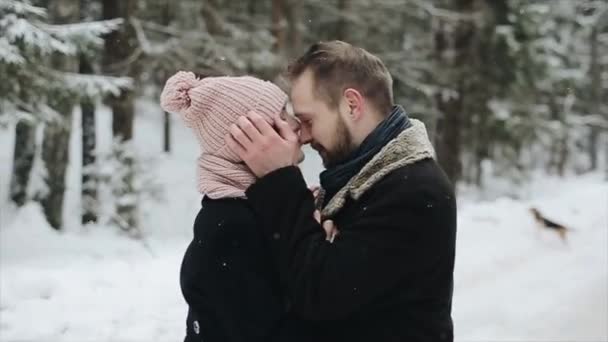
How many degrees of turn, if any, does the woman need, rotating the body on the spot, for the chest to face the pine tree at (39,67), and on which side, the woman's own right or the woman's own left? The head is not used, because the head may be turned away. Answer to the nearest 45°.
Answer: approximately 90° to the woman's own left

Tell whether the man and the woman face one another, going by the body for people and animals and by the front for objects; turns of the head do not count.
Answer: yes

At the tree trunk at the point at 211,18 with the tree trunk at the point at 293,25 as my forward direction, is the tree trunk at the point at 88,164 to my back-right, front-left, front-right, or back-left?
back-right

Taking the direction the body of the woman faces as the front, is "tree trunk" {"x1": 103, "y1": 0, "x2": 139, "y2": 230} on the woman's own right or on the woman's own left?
on the woman's own left

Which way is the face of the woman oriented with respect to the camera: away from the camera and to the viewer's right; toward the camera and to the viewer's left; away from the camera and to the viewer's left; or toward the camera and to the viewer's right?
away from the camera and to the viewer's right

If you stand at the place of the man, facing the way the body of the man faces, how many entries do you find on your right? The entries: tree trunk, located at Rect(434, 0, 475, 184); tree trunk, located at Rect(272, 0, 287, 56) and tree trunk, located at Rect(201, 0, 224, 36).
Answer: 3

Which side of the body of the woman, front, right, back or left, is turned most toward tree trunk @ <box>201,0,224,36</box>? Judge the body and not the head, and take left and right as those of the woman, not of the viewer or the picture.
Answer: left

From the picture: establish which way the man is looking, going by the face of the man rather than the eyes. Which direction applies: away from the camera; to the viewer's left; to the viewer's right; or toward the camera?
to the viewer's left

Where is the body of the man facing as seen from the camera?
to the viewer's left

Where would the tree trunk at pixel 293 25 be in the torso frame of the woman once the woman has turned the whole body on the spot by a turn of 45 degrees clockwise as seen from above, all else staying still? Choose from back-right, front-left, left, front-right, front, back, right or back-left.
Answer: back-left

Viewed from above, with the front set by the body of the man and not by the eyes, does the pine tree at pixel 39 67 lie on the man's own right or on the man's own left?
on the man's own right

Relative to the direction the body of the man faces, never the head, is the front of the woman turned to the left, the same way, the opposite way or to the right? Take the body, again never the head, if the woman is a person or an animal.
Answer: the opposite way

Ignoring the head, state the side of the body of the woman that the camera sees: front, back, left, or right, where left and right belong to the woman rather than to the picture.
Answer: right
